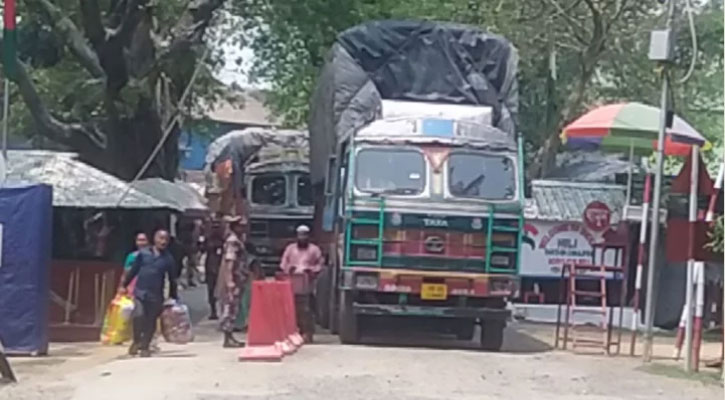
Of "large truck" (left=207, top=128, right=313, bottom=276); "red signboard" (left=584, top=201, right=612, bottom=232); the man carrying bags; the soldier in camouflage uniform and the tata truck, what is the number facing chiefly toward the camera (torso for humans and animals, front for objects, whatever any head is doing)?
4

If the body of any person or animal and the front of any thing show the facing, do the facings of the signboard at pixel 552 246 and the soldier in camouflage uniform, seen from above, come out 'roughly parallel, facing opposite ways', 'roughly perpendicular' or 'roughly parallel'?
roughly perpendicular

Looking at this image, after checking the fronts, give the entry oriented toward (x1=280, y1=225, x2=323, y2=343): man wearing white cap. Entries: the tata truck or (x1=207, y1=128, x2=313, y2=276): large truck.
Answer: the large truck
